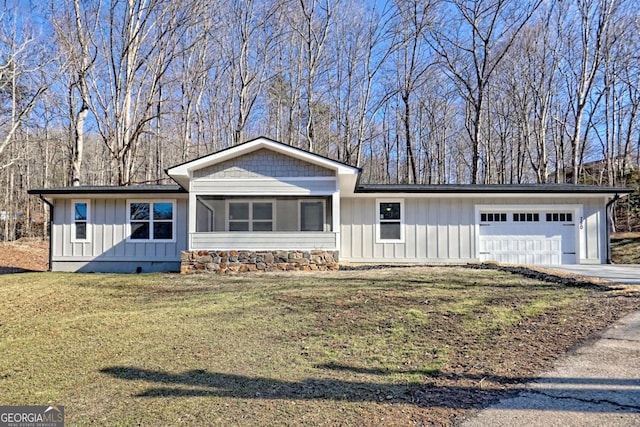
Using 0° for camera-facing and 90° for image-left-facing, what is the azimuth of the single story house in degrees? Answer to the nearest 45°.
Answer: approximately 0°
